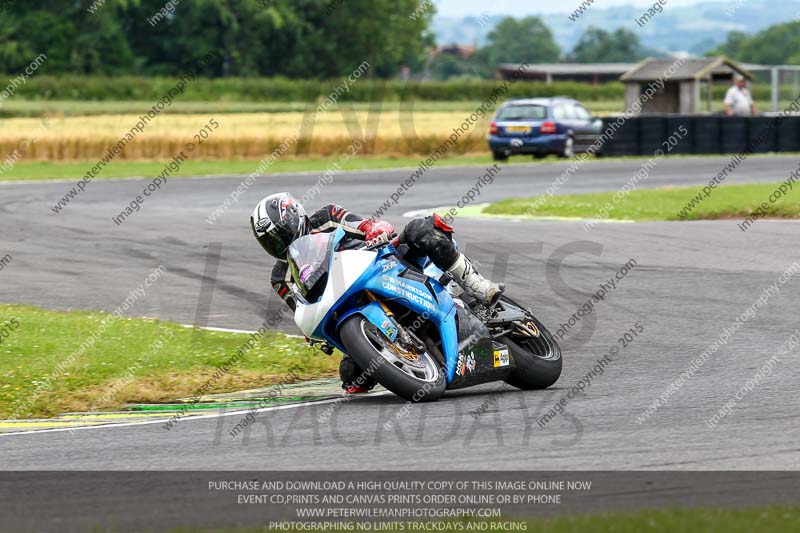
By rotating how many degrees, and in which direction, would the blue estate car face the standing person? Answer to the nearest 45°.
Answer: approximately 45° to its right

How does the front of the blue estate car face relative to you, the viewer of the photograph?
facing away from the viewer and to the right of the viewer

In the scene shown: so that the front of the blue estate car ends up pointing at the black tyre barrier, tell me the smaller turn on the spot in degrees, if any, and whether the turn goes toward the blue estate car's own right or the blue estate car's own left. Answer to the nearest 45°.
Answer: approximately 45° to the blue estate car's own right

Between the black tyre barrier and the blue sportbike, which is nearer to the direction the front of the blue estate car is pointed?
the black tyre barrier

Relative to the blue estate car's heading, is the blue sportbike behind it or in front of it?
behind

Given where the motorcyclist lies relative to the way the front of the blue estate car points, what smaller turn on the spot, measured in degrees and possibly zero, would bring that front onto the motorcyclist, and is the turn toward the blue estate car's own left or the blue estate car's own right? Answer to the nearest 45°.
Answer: approximately 135° to the blue estate car's own right

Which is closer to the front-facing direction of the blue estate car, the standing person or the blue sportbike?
the standing person
